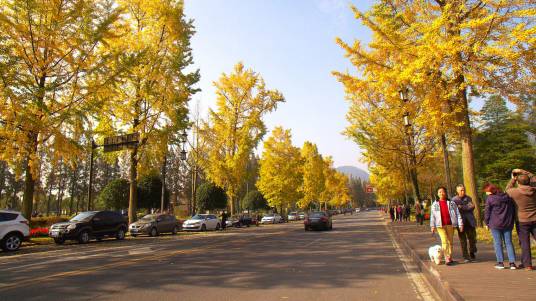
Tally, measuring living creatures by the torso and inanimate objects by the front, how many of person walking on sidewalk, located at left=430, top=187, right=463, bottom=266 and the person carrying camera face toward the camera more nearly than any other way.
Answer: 1

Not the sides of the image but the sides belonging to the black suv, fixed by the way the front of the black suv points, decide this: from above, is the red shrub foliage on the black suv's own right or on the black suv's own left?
on the black suv's own right

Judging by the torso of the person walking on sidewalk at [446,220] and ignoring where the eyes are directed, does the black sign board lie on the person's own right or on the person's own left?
on the person's own right

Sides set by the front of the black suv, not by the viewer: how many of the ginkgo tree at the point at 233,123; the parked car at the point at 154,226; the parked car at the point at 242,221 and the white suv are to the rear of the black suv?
3

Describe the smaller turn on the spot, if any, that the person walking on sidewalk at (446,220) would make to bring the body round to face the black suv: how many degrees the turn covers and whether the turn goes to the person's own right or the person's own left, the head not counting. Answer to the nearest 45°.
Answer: approximately 90° to the person's own right

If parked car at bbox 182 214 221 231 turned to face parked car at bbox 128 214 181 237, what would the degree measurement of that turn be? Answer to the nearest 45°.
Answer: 0° — it already faces it
